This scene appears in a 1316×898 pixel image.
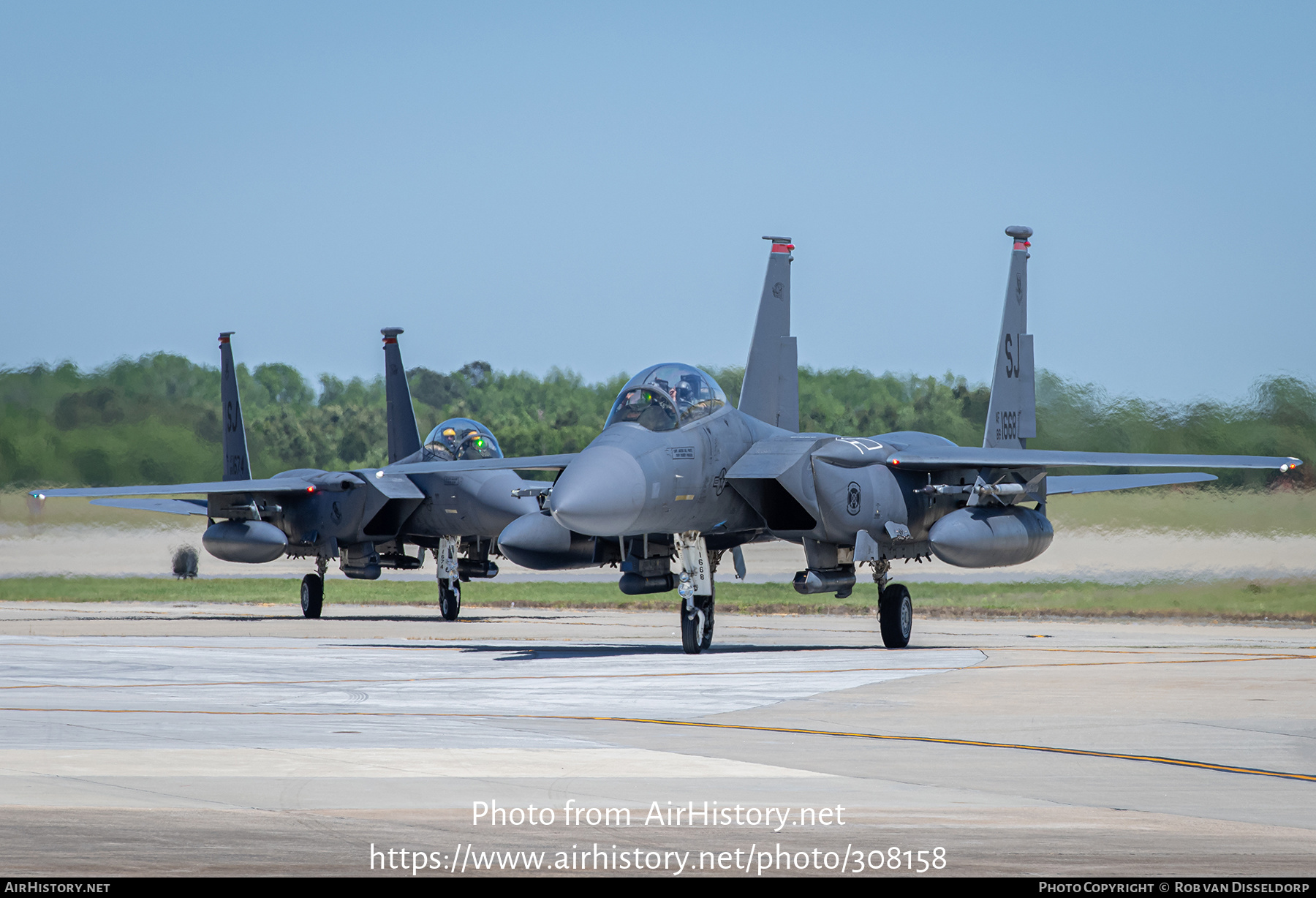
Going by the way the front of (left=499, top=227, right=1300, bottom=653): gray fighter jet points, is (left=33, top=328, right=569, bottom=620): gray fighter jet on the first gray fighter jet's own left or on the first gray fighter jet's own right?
on the first gray fighter jet's own right

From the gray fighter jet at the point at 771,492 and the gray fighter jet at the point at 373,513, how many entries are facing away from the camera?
0

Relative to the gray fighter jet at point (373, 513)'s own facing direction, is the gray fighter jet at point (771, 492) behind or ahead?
ahead

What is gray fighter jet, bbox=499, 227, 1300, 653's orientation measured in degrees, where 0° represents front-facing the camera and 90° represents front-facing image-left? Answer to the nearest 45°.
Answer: approximately 45°

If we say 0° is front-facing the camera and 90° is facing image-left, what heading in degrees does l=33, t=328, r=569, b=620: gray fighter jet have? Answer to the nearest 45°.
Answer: approximately 315°
